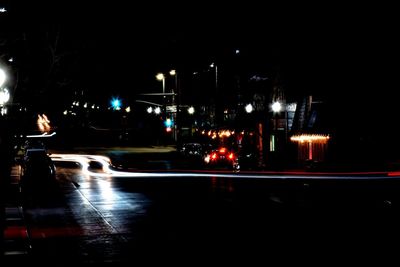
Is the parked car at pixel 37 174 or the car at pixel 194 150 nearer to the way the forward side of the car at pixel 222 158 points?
the car

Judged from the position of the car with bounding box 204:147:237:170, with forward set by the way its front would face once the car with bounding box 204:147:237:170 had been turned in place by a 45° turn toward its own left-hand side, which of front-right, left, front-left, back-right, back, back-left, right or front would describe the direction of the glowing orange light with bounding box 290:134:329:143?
back-right

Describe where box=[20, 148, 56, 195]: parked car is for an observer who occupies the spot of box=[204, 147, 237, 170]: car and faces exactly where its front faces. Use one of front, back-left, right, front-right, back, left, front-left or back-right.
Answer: back-left

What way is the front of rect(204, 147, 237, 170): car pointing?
away from the camera

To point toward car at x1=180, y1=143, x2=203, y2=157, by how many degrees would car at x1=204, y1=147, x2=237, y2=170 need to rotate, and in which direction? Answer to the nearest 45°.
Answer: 0° — it already faces it

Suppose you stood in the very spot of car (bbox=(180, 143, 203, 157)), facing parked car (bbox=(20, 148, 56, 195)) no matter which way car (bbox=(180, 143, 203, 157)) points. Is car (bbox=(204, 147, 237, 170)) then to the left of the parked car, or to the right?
left
